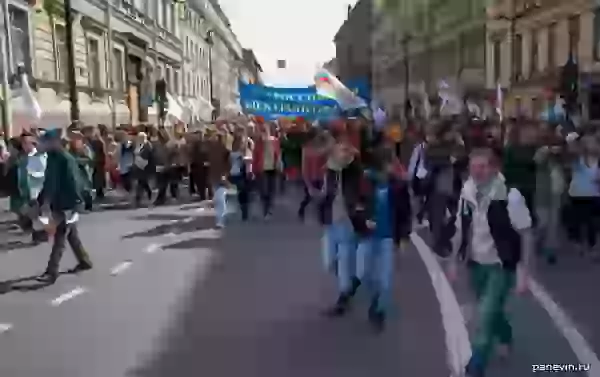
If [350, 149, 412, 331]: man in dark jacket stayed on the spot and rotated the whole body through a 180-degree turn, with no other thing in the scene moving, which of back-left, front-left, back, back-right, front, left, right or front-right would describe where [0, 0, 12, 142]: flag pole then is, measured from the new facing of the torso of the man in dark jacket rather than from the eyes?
front-left

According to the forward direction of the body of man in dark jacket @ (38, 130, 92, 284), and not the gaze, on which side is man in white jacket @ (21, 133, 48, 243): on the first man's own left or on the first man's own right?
on the first man's own right

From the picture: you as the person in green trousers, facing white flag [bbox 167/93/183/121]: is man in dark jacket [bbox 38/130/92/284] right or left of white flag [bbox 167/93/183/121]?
left

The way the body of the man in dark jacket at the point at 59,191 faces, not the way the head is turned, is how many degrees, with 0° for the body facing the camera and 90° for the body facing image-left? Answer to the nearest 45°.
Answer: approximately 45°

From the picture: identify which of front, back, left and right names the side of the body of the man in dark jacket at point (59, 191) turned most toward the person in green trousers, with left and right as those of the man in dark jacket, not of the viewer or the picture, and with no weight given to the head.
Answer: left

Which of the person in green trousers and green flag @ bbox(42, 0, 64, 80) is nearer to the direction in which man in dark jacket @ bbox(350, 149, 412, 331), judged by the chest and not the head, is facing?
the person in green trousers

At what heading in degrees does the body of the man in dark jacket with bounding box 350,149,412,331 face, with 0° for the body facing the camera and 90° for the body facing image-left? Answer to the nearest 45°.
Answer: approximately 0°

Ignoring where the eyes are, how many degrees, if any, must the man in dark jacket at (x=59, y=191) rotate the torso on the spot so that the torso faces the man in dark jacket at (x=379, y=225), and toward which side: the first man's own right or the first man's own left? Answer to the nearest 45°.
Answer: approximately 90° to the first man's own left

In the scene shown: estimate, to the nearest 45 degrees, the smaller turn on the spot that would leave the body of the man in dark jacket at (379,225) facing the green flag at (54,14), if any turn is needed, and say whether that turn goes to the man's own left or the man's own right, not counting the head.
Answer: approximately 135° to the man's own right

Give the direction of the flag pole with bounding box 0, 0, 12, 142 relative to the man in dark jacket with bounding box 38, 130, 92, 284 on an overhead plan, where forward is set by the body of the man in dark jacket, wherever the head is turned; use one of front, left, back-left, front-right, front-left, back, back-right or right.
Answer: back-right
